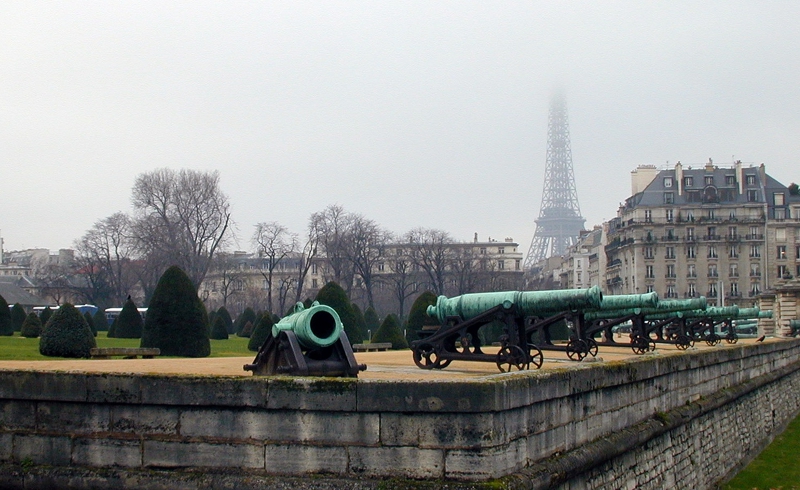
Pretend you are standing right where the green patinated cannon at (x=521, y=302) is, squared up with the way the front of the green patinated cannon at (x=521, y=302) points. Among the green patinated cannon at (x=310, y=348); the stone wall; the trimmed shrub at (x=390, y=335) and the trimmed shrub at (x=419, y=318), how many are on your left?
2

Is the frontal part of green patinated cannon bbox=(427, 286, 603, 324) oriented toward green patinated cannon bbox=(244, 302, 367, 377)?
no

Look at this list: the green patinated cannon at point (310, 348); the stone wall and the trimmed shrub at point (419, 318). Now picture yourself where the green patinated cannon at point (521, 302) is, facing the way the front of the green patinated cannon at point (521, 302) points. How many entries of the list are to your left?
1

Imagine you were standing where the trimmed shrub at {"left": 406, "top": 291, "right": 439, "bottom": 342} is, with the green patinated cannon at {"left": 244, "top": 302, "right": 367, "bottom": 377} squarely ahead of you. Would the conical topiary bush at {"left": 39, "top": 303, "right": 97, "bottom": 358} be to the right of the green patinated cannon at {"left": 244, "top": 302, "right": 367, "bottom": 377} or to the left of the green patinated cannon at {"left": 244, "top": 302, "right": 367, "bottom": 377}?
right
